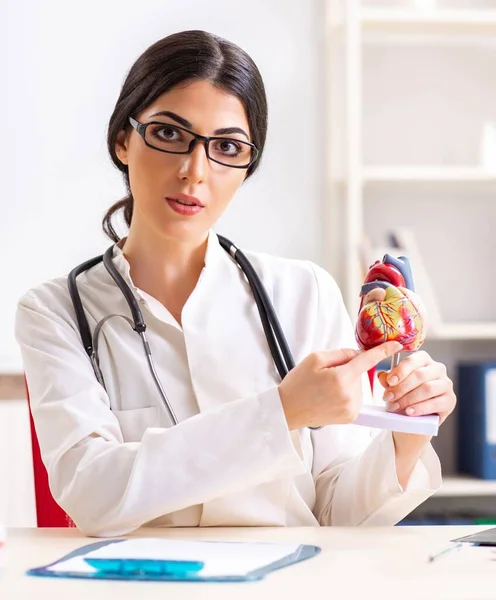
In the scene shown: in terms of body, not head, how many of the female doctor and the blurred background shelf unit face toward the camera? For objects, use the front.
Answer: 2

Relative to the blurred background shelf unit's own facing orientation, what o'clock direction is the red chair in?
The red chair is roughly at 1 o'clock from the blurred background shelf unit.

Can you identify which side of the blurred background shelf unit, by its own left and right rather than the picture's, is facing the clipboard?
front

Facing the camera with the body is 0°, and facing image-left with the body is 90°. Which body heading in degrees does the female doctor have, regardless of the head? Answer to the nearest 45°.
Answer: approximately 0°

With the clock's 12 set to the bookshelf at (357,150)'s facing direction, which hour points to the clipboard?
The clipboard is roughly at 12 o'clock from the bookshelf.

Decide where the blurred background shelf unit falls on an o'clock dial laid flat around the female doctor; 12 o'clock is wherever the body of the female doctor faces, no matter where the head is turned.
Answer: The blurred background shelf unit is roughly at 7 o'clock from the female doctor.

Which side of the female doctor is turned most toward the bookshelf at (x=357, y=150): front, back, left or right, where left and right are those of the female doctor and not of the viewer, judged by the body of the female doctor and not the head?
back

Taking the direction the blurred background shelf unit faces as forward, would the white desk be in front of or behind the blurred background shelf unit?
in front

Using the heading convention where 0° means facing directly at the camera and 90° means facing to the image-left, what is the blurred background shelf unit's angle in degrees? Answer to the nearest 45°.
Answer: approximately 0°

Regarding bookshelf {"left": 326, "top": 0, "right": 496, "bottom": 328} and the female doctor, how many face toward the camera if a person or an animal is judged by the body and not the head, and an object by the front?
2
